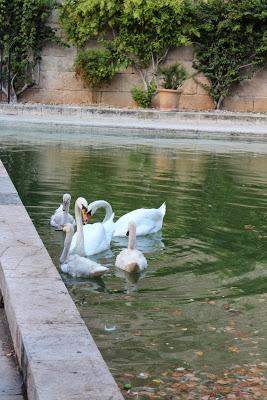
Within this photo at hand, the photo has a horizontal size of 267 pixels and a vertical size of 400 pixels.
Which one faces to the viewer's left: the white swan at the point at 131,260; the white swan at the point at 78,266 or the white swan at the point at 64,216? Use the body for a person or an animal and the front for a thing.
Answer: the white swan at the point at 78,266

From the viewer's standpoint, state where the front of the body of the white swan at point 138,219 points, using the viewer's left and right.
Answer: facing to the left of the viewer

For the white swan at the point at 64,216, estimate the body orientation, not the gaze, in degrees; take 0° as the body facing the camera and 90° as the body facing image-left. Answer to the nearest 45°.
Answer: approximately 315°

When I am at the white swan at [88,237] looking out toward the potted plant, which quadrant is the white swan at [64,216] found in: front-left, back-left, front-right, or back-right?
front-left

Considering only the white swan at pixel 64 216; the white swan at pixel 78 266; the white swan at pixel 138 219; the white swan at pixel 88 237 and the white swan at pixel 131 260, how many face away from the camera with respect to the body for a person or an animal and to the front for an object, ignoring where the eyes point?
1

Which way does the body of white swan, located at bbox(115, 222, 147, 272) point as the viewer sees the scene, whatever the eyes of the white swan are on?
away from the camera

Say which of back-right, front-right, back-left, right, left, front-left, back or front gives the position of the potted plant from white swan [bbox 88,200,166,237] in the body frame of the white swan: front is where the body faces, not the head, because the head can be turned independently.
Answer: right

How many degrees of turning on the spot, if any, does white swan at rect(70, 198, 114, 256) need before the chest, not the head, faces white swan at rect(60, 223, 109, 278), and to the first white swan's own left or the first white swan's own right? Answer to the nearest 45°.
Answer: approximately 45° to the first white swan's own left

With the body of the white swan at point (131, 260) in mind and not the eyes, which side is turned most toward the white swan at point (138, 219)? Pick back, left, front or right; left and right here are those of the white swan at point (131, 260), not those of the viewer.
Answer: front

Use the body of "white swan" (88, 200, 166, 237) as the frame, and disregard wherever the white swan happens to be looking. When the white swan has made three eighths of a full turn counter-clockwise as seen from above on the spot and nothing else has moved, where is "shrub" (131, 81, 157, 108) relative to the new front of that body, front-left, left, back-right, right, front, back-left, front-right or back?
back-left

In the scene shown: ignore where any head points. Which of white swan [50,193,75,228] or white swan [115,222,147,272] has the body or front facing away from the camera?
white swan [115,222,147,272]

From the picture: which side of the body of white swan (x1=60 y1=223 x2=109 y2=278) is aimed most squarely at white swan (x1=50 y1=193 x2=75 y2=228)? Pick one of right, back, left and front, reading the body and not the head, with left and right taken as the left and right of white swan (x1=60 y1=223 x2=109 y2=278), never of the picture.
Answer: right

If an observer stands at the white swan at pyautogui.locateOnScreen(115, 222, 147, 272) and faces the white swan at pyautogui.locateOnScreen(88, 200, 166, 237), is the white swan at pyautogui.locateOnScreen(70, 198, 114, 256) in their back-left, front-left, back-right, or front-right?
front-left

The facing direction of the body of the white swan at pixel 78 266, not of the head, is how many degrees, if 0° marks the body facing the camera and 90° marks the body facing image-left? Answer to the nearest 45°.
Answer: approximately 90°

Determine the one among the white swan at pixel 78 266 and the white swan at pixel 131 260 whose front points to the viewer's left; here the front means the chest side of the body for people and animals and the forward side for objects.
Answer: the white swan at pixel 78 266

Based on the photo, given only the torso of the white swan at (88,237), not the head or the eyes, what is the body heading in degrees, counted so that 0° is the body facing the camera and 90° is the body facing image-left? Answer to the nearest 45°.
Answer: approximately 45°

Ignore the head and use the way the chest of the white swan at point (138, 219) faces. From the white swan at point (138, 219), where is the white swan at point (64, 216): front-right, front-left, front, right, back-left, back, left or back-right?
front

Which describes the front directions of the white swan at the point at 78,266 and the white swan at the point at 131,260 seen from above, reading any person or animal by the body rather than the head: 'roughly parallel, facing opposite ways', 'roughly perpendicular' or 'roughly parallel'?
roughly perpendicular

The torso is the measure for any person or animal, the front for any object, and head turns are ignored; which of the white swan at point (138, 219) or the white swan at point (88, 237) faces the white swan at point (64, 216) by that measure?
the white swan at point (138, 219)
